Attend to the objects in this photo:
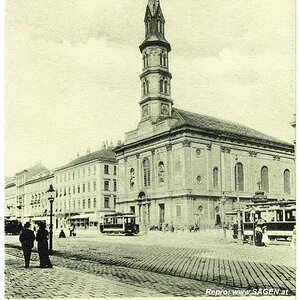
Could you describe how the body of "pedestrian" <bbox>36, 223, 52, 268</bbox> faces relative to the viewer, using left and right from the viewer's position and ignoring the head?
facing away from the viewer

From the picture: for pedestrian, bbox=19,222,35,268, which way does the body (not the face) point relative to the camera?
away from the camera

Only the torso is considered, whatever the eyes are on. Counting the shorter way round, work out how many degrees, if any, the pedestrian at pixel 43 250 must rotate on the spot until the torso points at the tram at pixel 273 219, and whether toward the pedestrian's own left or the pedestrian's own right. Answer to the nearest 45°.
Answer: approximately 45° to the pedestrian's own right
